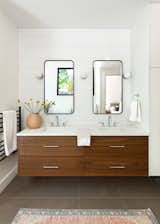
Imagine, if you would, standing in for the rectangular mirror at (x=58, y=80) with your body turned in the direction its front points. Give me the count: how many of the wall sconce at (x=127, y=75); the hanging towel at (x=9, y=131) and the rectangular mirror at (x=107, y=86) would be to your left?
2

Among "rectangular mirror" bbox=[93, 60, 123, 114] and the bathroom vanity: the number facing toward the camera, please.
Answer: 2

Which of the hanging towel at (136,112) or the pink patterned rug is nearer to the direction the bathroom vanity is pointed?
the pink patterned rug

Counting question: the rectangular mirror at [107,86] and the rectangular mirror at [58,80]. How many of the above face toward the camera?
2

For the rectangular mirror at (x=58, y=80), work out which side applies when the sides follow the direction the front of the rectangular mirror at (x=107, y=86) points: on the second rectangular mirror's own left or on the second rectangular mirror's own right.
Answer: on the second rectangular mirror's own right

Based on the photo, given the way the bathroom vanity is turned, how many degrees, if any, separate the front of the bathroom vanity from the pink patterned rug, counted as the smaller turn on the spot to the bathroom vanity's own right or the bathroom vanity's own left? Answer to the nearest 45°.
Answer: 0° — it already faces it

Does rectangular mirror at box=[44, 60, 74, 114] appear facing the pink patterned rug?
yes

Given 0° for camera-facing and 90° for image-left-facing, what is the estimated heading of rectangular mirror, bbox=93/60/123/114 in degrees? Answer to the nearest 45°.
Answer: approximately 0°

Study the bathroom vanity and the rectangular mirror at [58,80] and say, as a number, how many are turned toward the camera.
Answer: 2
